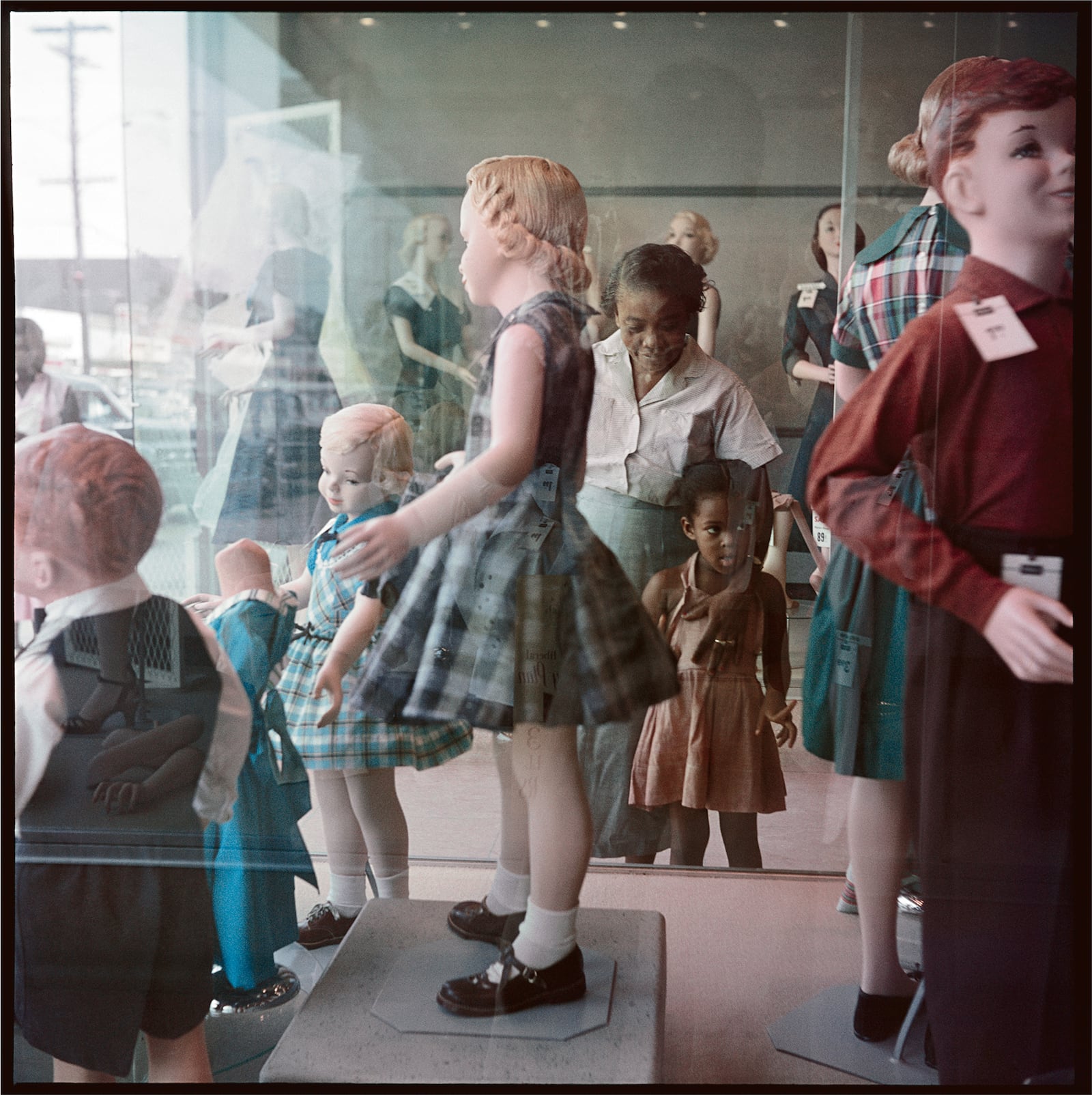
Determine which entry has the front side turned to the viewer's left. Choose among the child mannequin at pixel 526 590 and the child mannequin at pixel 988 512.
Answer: the child mannequin at pixel 526 590

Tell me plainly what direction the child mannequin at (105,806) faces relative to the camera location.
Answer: facing away from the viewer and to the left of the viewer

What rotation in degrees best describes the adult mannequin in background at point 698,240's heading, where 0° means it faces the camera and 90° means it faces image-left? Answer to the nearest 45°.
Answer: approximately 45°

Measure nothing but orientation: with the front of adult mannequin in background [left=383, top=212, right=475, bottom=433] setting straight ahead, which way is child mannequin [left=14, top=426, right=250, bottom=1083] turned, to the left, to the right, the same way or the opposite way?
the opposite way

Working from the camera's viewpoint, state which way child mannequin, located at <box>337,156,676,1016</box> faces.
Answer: facing to the left of the viewer
